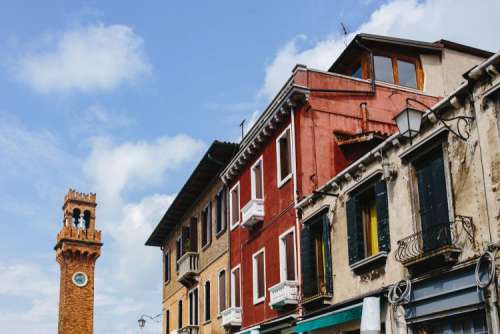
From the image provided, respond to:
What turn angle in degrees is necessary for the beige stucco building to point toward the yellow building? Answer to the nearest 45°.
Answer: approximately 90° to its right

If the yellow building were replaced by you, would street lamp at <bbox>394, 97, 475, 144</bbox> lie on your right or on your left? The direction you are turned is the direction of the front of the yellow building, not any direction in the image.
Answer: on your left

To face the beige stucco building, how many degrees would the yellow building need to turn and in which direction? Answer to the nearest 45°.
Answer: approximately 45° to its left

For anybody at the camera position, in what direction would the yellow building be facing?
facing the viewer and to the left of the viewer

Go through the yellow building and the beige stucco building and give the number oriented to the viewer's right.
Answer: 0
